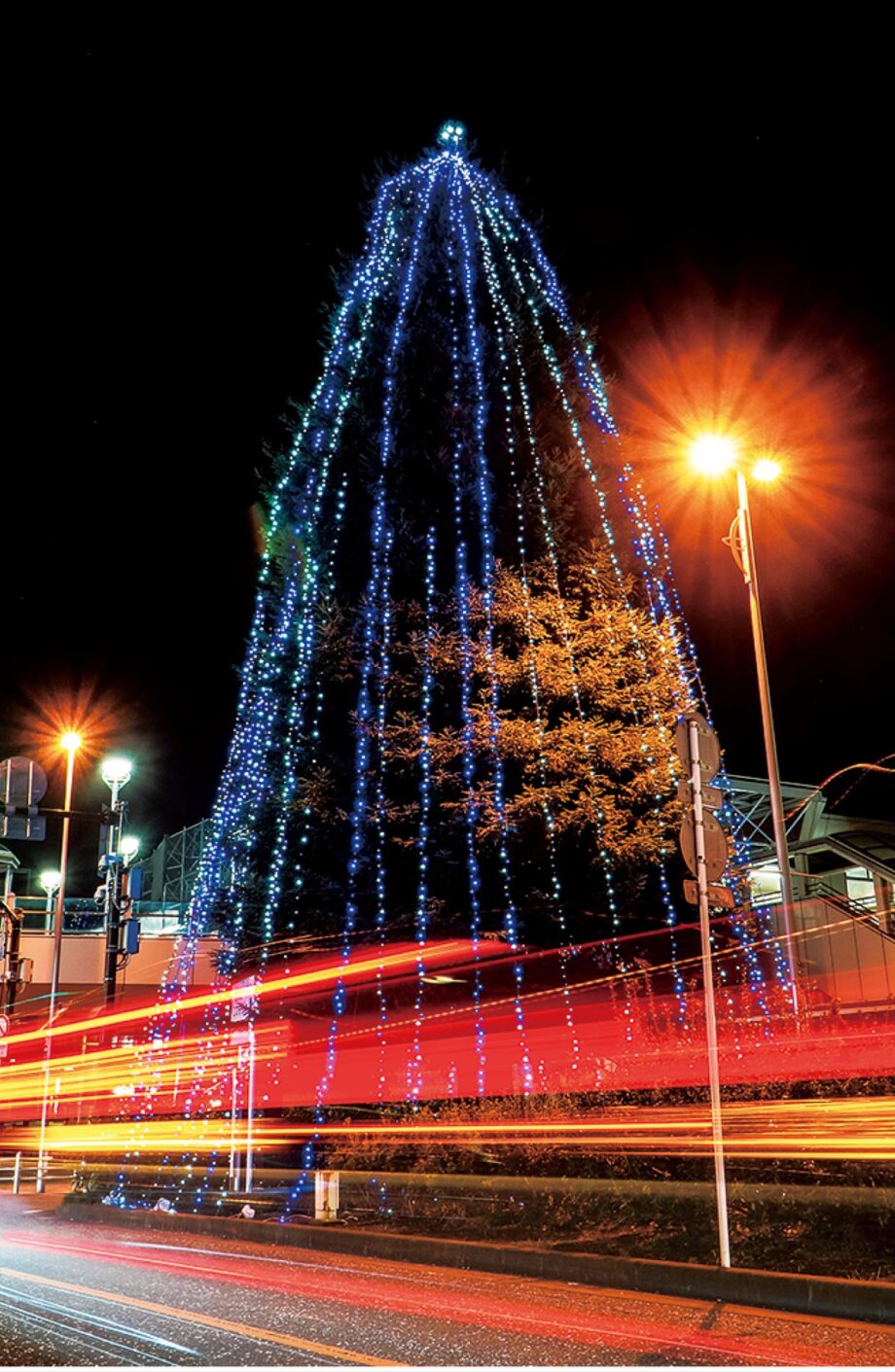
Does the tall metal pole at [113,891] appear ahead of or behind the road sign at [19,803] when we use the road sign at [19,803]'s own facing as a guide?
ahead

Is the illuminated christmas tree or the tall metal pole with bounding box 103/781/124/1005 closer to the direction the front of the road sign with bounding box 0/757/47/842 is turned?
the tall metal pole

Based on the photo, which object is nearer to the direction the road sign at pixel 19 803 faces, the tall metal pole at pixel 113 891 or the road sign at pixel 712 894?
the tall metal pole

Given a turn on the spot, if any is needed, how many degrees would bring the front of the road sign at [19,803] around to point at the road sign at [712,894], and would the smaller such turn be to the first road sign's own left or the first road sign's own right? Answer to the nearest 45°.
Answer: approximately 135° to the first road sign's own right

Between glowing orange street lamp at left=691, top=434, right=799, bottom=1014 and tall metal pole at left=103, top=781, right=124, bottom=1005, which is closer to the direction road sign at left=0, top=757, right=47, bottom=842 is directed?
the tall metal pole

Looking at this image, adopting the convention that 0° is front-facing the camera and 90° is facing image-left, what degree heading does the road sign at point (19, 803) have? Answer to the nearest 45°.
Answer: approximately 180°

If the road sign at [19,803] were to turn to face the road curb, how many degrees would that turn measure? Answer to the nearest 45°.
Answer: approximately 135° to its right

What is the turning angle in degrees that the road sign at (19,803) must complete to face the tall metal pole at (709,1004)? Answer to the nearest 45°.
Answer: approximately 135° to its right
